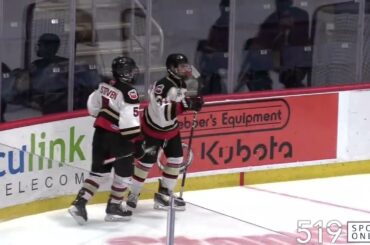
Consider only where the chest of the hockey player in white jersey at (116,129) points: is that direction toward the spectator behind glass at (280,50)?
yes

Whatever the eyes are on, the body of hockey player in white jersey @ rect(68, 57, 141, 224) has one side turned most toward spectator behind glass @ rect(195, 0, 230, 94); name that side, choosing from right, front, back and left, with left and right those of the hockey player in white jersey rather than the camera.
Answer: front

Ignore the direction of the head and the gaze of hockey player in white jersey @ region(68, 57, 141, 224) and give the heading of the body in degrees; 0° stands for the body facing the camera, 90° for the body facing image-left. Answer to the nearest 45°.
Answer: approximately 225°

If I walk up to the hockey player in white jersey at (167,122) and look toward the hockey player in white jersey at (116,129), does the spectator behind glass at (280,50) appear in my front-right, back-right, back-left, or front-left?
back-right
